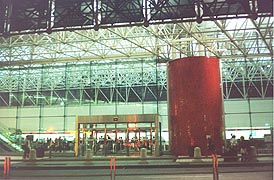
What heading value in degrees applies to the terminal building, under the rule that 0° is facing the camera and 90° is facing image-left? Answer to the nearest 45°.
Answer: approximately 0°
